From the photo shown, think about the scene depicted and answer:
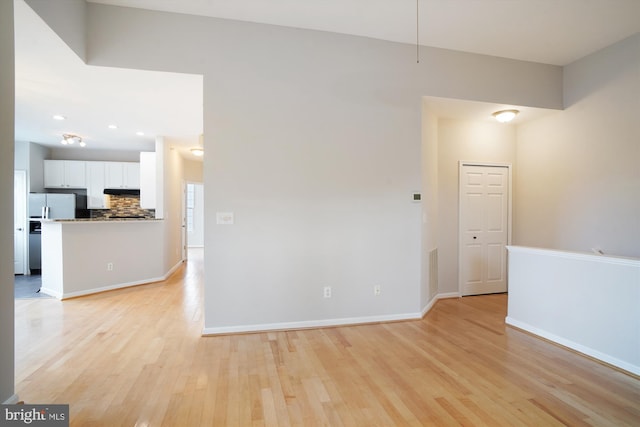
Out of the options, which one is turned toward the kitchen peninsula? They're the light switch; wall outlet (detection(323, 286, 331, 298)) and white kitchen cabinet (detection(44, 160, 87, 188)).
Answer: the white kitchen cabinet

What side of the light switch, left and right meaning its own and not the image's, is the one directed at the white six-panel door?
left

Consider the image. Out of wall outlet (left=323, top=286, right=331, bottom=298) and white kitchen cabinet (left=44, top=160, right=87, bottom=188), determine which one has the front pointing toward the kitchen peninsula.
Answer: the white kitchen cabinet

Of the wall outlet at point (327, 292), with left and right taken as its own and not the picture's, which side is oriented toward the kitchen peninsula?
right

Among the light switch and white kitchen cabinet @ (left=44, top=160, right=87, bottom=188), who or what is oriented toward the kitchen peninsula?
the white kitchen cabinet

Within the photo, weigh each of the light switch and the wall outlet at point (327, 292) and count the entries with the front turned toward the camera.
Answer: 2

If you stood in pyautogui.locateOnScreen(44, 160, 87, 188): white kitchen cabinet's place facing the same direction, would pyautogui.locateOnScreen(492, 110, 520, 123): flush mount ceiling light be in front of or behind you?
in front

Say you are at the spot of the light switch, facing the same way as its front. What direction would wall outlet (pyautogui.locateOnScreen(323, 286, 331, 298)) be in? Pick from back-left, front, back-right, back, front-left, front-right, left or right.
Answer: left
